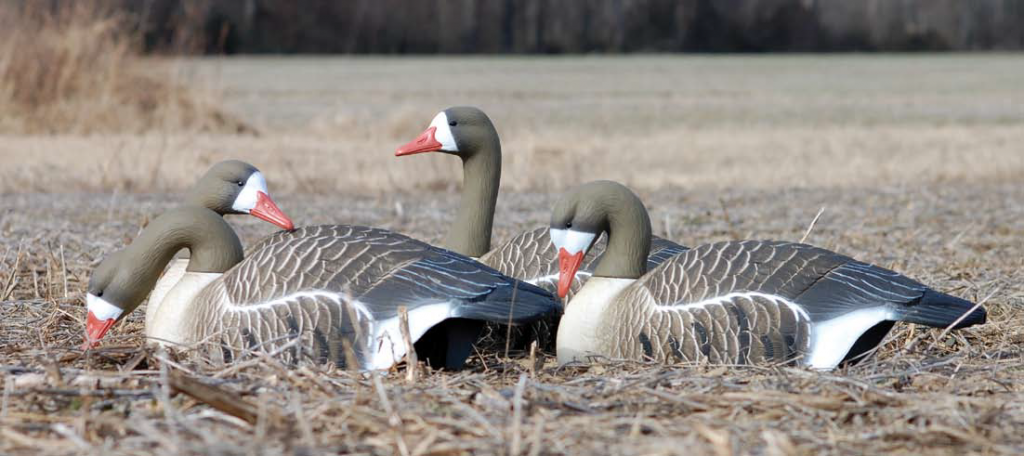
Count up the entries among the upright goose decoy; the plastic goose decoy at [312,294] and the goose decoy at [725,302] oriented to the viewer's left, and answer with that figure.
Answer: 3

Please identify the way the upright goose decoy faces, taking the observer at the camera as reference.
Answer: facing to the left of the viewer

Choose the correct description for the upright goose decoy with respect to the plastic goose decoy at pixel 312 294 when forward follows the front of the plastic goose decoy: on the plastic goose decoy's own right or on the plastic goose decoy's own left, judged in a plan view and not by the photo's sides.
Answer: on the plastic goose decoy's own right

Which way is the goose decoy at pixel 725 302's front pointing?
to the viewer's left

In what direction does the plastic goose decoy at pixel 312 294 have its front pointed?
to the viewer's left

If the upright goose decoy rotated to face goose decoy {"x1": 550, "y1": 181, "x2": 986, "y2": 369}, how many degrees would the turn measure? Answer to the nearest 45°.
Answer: approximately 135° to its left

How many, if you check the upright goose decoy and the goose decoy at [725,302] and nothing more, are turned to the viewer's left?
2

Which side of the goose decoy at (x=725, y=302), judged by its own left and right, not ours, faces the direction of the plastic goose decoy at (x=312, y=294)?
front

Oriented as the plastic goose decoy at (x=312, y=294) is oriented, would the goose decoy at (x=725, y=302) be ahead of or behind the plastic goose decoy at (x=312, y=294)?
behind

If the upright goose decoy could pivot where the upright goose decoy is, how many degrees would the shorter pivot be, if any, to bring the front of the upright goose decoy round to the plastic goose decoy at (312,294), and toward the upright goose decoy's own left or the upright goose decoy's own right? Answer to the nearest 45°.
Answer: approximately 45° to the upright goose decoy's own left
